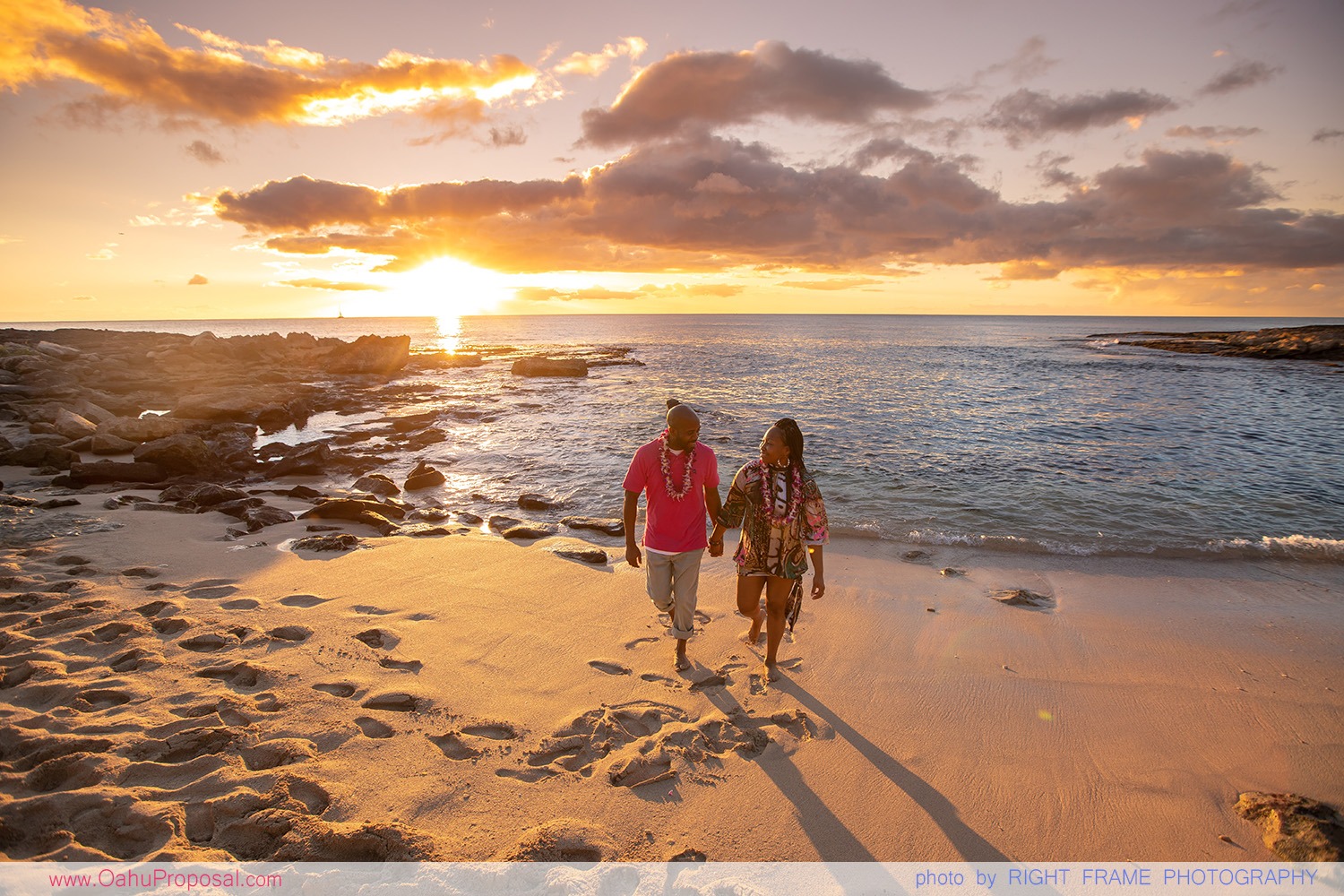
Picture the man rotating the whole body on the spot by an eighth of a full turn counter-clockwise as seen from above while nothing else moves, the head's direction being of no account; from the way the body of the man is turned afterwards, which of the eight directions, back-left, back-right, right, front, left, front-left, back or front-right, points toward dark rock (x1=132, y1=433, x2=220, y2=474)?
back

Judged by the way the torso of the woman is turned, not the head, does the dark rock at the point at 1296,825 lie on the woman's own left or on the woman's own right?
on the woman's own left

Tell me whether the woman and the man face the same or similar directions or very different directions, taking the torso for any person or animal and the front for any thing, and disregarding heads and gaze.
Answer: same or similar directions

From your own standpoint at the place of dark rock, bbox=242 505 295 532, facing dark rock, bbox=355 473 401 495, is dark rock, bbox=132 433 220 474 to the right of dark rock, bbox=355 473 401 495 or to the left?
left

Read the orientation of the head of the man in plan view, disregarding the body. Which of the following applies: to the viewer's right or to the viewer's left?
to the viewer's right

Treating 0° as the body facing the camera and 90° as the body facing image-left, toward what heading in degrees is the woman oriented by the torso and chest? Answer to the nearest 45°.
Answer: approximately 0°

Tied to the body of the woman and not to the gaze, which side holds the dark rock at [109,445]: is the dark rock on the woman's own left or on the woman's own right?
on the woman's own right

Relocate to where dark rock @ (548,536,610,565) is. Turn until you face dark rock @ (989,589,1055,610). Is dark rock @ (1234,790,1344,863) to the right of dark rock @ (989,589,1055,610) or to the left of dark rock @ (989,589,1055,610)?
right

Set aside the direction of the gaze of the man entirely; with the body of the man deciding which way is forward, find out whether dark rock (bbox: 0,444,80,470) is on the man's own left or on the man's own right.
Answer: on the man's own right

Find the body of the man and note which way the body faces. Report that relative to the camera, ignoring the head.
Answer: toward the camera

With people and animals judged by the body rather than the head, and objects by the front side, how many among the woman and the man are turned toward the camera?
2
